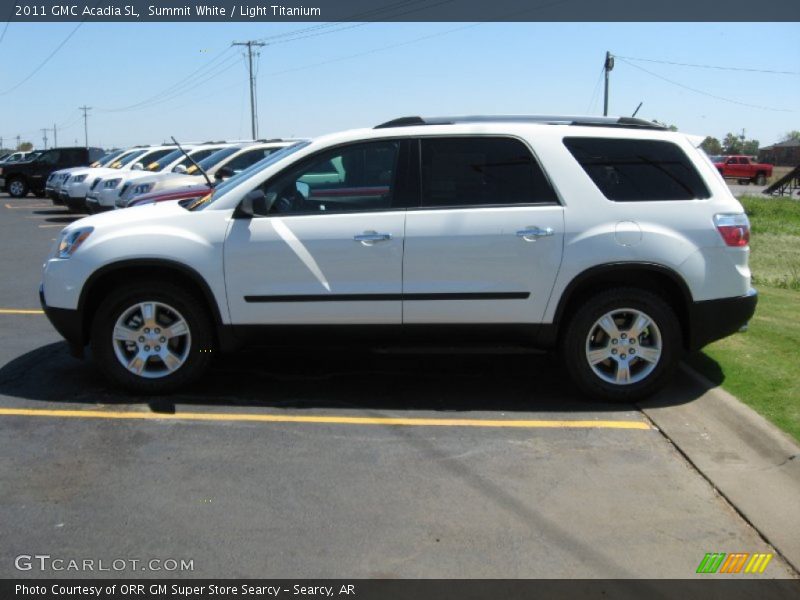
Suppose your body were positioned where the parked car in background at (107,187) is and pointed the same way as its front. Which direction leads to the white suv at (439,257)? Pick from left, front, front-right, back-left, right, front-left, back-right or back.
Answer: front-left

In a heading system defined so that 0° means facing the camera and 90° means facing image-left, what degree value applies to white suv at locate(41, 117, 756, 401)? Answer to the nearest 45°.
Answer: approximately 90°

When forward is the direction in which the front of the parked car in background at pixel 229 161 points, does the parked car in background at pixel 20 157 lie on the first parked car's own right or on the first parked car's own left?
on the first parked car's own right

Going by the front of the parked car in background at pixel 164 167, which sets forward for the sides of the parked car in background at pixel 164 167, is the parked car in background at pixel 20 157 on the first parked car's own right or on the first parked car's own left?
on the first parked car's own right

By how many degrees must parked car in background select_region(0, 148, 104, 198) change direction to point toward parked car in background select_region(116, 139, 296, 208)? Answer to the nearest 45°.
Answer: approximately 90° to its left

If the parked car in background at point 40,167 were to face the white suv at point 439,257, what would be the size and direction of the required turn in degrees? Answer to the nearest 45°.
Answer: approximately 90° to its left

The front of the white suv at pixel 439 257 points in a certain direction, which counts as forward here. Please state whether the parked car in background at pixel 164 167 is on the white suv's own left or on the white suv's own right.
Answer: on the white suv's own right

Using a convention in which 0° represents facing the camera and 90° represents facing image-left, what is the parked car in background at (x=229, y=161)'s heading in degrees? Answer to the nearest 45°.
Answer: approximately 45°

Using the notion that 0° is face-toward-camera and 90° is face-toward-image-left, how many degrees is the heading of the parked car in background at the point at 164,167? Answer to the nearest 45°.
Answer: approximately 45°

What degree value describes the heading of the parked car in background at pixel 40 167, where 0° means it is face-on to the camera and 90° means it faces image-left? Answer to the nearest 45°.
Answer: approximately 90°
